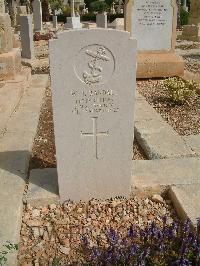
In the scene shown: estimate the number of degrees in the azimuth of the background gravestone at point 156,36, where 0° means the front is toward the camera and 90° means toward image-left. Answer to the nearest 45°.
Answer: approximately 0°

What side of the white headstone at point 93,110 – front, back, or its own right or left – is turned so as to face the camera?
front

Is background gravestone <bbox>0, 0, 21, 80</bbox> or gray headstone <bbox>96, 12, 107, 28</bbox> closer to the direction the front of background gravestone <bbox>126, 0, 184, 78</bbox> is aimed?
the background gravestone

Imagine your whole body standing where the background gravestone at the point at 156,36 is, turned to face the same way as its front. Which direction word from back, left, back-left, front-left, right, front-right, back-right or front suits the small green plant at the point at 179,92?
front

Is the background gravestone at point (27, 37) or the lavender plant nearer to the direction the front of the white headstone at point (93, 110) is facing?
the lavender plant

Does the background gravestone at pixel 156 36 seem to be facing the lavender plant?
yes

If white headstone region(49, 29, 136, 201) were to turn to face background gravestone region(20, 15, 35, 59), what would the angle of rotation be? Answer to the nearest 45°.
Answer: approximately 180°

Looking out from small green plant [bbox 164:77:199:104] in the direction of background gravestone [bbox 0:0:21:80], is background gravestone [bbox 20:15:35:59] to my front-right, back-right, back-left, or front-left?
front-right

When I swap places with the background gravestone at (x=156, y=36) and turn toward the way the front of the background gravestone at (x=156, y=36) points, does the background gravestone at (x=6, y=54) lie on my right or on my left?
on my right

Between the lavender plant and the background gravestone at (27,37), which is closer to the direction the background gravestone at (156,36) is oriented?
the lavender plant

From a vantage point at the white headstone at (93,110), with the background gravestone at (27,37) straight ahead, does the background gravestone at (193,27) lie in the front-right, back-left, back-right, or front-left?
front-right

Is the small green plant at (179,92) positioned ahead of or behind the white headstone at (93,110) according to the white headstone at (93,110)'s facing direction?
behind

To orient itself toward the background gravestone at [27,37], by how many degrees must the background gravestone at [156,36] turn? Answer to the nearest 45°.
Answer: approximately 135° to its right

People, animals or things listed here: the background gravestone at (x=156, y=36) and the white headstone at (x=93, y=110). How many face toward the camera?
2
